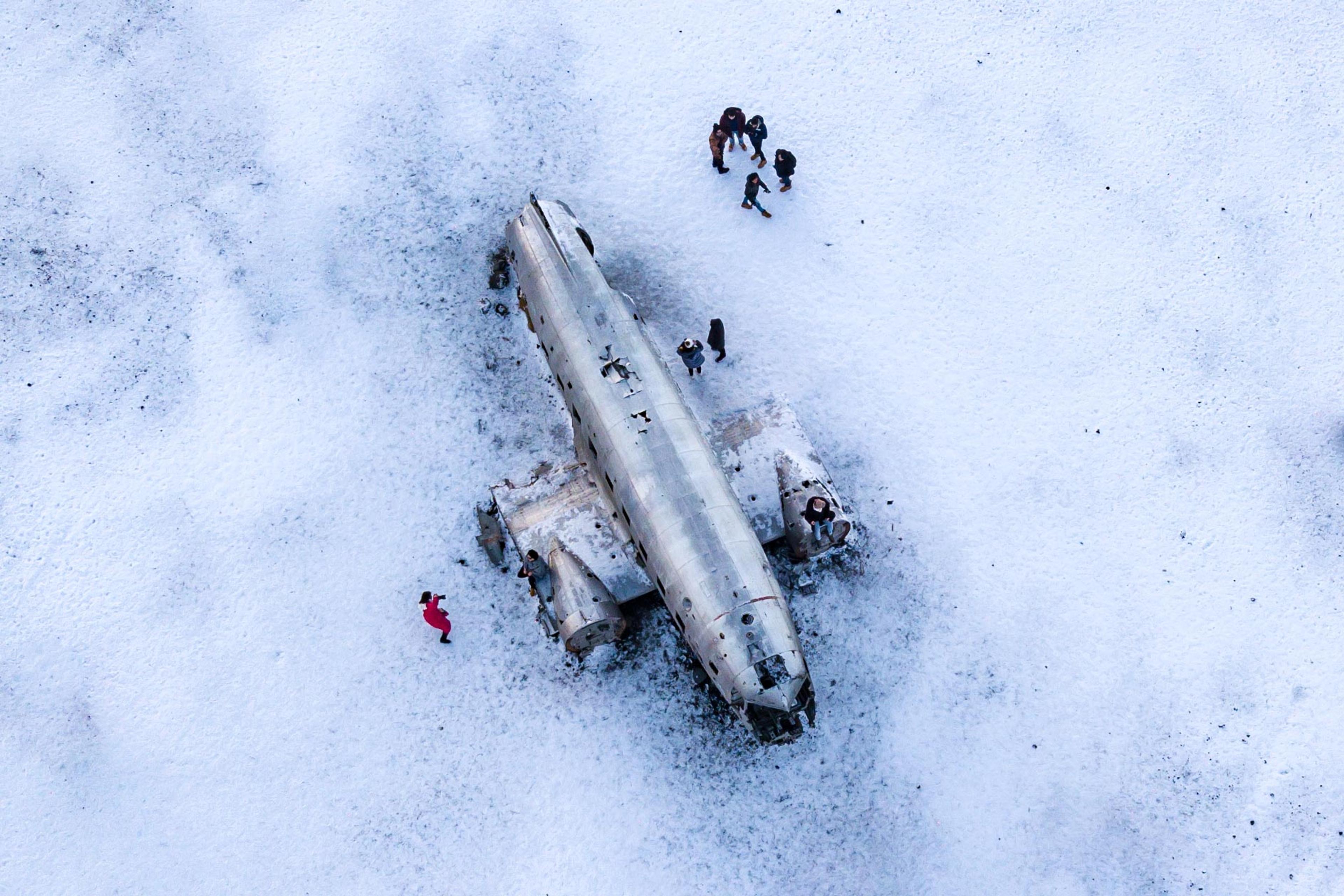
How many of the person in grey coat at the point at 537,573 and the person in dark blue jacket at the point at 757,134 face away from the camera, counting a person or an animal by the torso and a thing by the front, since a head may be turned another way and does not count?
0

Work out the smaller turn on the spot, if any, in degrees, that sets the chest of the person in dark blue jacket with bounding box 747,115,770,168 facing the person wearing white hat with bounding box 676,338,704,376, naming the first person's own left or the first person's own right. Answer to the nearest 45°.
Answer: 0° — they already face them

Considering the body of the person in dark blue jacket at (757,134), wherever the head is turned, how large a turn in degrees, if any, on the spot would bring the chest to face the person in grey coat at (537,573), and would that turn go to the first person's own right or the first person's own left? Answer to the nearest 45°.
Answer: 0° — they already face them

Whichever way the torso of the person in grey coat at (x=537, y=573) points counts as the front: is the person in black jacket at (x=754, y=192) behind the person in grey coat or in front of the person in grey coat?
behind

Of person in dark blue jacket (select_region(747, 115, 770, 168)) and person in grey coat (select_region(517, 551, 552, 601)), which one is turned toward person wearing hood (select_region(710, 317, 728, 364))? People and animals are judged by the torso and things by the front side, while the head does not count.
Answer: the person in dark blue jacket

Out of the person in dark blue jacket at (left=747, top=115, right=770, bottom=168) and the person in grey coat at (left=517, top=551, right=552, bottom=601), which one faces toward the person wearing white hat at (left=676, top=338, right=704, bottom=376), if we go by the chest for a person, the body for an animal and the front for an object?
the person in dark blue jacket

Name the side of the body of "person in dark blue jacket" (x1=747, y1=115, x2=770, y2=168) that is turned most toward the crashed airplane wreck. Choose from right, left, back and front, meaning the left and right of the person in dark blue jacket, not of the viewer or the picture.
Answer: front

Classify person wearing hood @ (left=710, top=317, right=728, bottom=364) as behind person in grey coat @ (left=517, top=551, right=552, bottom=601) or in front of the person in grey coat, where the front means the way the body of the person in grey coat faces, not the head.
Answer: behind

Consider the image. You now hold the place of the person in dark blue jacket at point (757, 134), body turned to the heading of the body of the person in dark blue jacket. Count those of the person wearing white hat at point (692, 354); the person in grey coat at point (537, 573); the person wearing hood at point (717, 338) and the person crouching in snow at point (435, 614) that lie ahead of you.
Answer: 4
